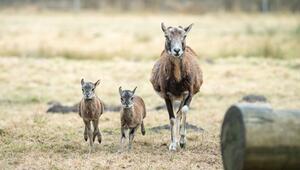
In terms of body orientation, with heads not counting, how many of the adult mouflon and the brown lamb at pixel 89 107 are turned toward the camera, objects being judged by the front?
2

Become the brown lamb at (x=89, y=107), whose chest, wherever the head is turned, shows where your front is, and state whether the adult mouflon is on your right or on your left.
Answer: on your left

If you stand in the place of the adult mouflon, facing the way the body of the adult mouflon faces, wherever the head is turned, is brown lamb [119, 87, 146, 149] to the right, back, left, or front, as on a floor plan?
right

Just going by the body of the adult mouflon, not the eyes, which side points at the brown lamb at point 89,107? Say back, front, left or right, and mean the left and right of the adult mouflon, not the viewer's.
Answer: right

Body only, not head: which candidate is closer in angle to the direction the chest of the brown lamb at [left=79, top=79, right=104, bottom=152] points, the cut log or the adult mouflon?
the cut log

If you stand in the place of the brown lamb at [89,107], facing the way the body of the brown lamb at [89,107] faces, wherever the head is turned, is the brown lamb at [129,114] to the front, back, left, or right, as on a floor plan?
left

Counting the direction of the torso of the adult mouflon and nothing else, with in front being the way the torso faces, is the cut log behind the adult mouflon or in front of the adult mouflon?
in front

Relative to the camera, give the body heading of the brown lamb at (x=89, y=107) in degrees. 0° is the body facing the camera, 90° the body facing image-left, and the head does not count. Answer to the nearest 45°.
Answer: approximately 0°

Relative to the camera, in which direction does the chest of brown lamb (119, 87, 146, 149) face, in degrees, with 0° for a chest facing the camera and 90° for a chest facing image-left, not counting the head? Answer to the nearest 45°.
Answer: approximately 45°
